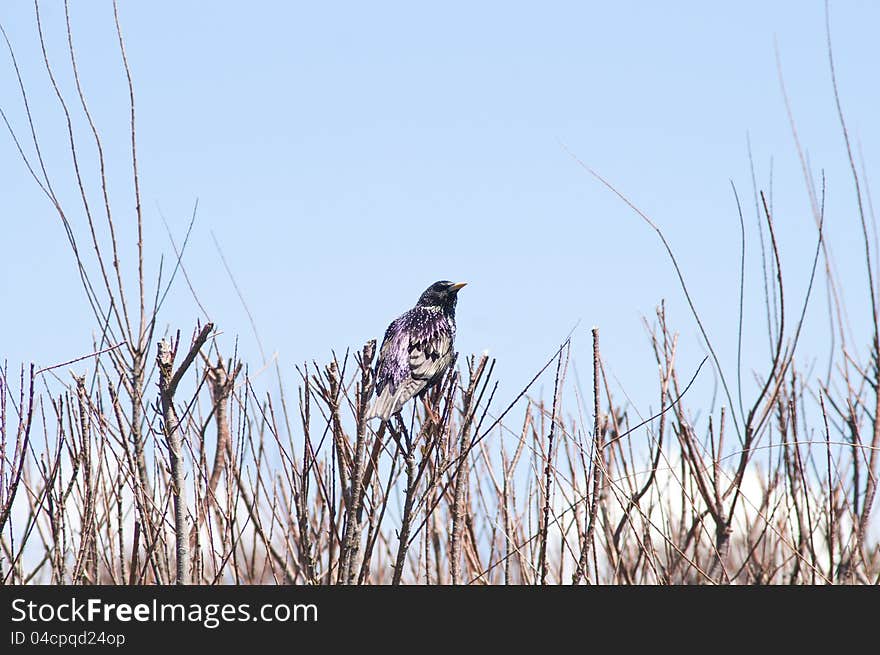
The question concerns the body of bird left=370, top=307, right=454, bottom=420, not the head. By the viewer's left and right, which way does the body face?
facing away from the viewer and to the right of the viewer
